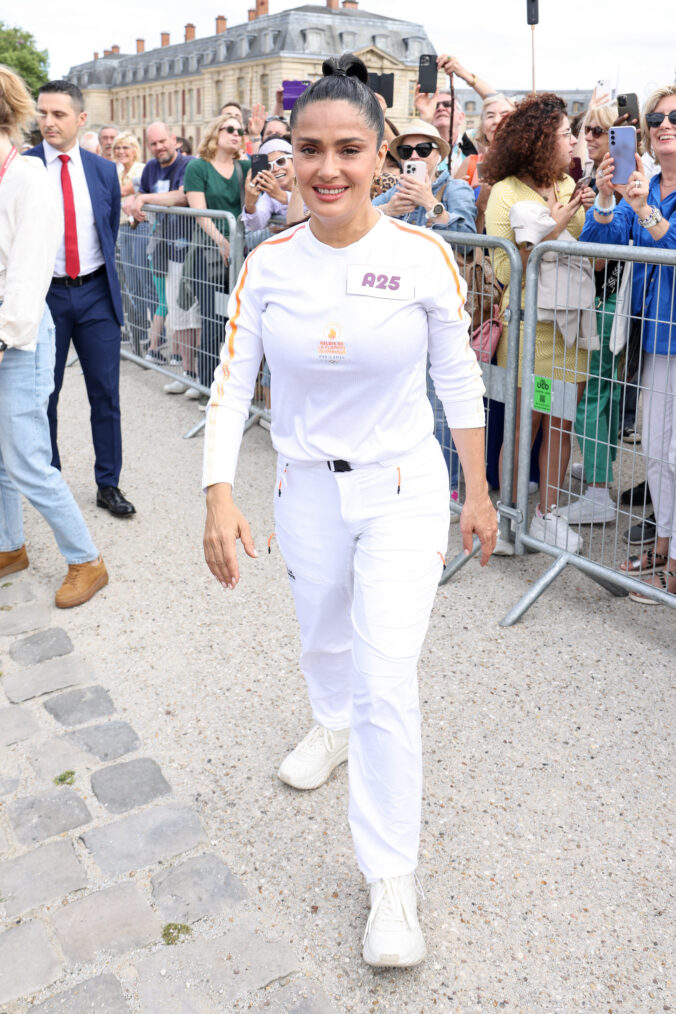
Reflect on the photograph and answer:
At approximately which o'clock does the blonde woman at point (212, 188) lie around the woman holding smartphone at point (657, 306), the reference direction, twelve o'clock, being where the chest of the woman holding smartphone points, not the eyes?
The blonde woman is roughly at 3 o'clock from the woman holding smartphone.

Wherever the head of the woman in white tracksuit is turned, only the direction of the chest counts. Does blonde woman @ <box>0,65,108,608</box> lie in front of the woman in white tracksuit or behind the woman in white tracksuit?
behind

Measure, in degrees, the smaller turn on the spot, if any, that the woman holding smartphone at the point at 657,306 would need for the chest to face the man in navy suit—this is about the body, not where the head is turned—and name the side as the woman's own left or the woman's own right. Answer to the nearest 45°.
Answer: approximately 45° to the woman's own right

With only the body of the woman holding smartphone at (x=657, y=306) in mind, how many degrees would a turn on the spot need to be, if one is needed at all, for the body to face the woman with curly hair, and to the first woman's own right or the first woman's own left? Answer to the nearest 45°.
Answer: approximately 90° to the first woman's own right

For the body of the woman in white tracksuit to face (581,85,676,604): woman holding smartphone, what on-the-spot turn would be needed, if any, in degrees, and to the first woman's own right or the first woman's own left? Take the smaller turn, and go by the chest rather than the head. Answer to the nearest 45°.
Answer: approximately 135° to the first woman's own left

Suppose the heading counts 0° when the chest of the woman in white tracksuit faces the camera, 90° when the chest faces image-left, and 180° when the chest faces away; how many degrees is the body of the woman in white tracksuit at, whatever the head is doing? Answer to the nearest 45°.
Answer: approximately 0°

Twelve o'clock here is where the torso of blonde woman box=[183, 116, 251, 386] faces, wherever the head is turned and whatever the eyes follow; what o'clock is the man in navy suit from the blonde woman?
The man in navy suit is roughly at 2 o'clock from the blonde woman.

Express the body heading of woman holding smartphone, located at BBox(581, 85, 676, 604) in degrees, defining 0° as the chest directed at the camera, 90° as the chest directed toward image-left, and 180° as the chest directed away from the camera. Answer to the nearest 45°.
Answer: approximately 45°

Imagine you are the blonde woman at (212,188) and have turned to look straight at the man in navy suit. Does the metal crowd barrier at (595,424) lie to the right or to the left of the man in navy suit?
left
